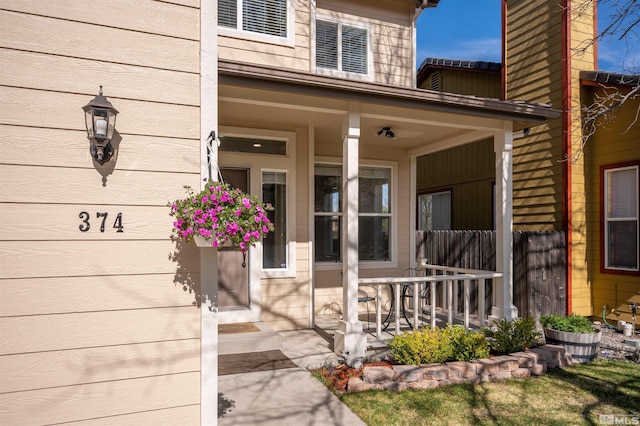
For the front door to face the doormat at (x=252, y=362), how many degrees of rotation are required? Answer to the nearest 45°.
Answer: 0° — it already faces it

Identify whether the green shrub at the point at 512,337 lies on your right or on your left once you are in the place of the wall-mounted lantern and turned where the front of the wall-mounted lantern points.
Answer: on your left

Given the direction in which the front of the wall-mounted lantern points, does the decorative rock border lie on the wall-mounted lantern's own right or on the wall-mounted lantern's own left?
on the wall-mounted lantern's own left

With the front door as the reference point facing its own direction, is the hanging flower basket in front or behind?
in front

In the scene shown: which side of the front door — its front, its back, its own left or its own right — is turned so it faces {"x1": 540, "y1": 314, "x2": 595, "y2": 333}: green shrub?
left

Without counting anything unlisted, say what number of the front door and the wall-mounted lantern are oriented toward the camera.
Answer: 2

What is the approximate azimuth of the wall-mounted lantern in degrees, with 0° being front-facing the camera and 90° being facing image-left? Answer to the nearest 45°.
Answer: approximately 0°

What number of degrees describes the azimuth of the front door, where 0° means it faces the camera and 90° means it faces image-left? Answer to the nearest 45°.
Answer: approximately 0°

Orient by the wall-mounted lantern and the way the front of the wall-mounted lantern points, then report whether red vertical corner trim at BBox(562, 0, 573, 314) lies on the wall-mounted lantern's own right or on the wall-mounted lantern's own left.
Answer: on the wall-mounted lantern's own left

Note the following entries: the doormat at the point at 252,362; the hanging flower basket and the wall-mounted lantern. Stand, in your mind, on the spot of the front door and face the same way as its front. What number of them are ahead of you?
3

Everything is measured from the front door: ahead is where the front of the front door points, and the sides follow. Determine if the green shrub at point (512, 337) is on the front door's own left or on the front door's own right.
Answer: on the front door's own left
